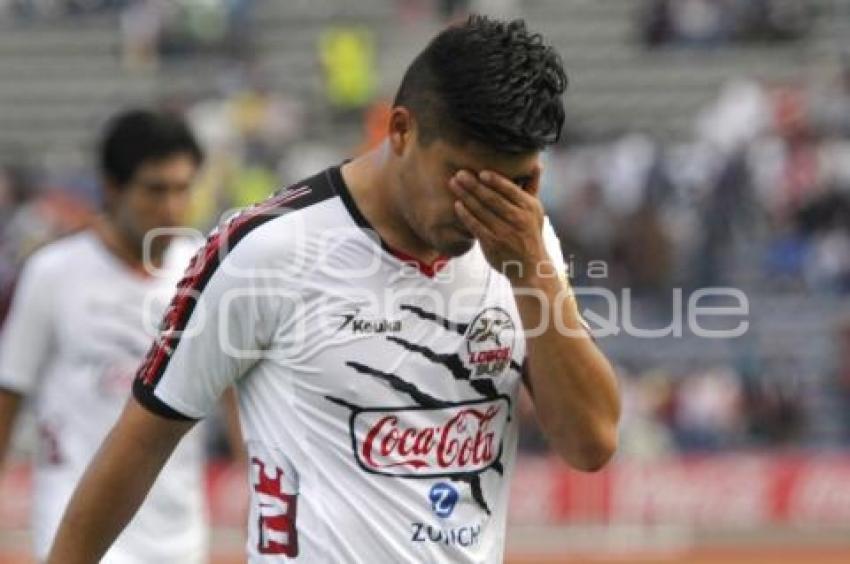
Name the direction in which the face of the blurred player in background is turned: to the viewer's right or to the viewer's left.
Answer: to the viewer's right

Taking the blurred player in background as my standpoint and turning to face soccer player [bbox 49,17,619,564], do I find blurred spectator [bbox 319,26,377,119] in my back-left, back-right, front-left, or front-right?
back-left

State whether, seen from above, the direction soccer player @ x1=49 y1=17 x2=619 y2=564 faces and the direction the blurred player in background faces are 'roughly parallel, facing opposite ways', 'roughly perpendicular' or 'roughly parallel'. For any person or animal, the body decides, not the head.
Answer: roughly parallel

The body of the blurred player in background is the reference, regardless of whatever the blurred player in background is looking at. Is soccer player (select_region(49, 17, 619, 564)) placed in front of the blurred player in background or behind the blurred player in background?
in front

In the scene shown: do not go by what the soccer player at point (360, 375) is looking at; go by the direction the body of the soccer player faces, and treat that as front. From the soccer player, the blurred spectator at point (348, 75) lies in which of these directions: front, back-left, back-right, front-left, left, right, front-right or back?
back-left

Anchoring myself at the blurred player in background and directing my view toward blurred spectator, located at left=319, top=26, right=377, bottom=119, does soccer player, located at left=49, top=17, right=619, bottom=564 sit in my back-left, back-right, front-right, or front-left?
back-right

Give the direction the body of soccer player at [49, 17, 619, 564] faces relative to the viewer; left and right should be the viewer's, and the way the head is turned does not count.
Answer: facing the viewer and to the right of the viewer

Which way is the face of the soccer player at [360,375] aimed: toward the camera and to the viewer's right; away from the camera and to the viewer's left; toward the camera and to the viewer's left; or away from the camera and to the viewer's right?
toward the camera and to the viewer's right

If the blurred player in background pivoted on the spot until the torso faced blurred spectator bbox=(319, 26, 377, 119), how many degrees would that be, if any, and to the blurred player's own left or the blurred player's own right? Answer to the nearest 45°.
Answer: approximately 135° to the blurred player's own left

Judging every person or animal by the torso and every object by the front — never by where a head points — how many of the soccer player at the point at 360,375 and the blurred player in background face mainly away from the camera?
0
